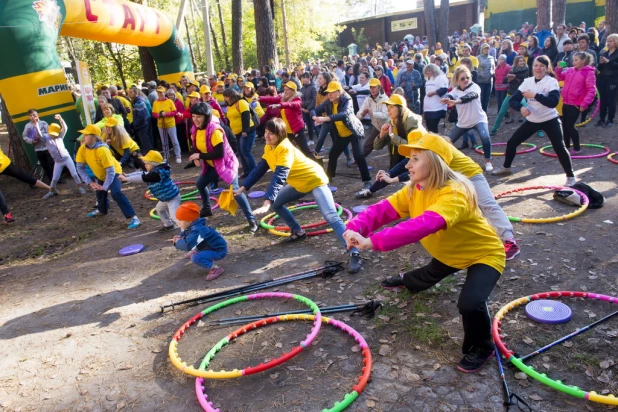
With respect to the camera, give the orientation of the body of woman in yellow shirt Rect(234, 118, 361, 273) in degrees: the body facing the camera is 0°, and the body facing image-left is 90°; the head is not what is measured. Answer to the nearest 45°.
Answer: approximately 45°

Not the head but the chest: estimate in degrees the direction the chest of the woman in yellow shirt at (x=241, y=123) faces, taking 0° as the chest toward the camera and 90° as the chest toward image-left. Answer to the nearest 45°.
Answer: approximately 45°

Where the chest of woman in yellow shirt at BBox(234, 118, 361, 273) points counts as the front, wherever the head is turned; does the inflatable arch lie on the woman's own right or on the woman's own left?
on the woman's own right

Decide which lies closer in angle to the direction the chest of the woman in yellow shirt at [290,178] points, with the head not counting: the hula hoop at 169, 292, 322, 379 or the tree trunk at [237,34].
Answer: the hula hoop

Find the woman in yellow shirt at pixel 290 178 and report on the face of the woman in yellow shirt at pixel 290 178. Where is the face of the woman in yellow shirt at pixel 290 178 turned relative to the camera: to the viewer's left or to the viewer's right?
to the viewer's left

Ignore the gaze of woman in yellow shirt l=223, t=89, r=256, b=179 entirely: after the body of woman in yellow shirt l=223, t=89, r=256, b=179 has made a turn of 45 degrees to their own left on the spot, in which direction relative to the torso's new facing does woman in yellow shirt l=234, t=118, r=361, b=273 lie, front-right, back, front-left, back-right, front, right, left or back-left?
front

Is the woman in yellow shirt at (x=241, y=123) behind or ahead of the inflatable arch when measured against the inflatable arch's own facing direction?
ahead

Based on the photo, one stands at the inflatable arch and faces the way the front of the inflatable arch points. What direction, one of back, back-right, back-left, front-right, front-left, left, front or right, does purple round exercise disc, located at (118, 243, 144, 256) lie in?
front-right

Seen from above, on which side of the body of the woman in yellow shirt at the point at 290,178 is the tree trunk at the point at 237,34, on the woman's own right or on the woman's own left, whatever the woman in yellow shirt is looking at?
on the woman's own right

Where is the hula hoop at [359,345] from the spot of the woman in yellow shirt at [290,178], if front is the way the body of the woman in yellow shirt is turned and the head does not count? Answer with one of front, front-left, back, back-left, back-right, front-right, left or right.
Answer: front-left

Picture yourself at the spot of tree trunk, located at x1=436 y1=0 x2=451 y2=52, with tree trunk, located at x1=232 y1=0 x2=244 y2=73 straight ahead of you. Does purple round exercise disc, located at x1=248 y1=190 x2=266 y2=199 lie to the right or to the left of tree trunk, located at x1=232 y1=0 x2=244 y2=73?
left

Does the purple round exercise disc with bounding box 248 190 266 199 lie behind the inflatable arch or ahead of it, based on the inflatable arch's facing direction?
ahead

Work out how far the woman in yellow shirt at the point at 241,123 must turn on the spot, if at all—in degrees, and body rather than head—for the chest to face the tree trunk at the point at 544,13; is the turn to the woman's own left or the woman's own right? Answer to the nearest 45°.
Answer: approximately 180°

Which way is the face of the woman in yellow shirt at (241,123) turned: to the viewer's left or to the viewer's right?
to the viewer's left

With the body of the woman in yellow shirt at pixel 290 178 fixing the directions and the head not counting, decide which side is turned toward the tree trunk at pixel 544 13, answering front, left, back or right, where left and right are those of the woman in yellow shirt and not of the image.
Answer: back

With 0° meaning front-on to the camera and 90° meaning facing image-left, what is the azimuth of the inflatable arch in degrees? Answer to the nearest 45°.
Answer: approximately 315°

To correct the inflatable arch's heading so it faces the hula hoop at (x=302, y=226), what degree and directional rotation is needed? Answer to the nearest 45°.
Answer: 0° — it already faces it
